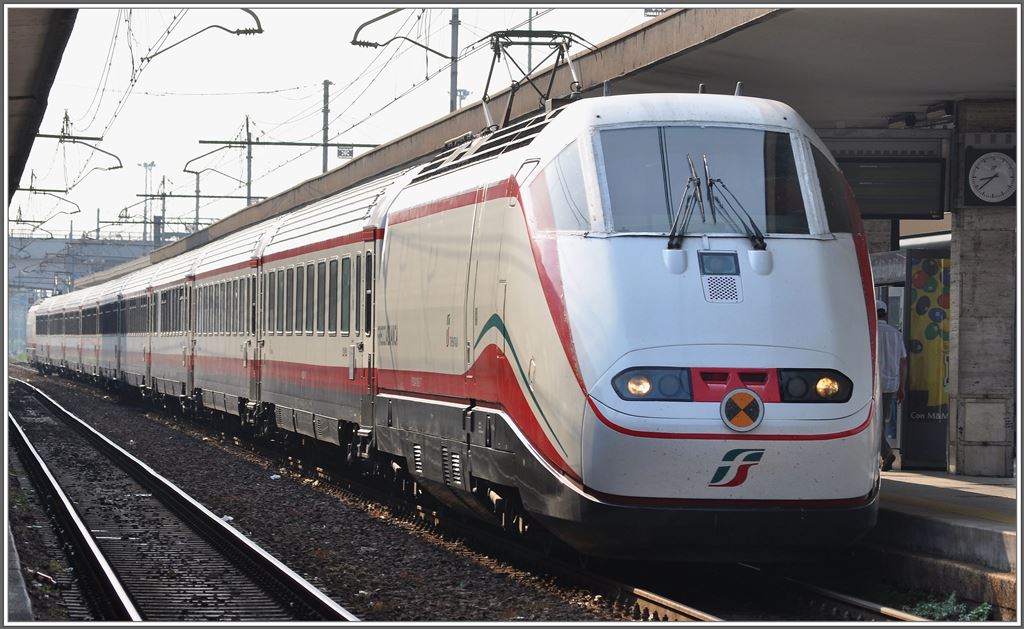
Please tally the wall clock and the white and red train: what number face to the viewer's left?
0

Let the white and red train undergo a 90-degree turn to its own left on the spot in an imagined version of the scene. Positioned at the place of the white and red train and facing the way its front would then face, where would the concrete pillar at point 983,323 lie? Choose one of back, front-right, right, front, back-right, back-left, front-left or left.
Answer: front

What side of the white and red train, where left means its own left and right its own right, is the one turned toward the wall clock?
left

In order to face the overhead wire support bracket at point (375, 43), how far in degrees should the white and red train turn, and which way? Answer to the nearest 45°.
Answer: approximately 135° to its left

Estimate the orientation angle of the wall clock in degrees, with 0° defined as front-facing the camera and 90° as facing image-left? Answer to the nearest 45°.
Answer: approximately 0°

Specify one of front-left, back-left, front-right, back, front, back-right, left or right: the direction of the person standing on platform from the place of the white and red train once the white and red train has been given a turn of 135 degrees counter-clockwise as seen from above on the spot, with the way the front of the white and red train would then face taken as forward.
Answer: back-right

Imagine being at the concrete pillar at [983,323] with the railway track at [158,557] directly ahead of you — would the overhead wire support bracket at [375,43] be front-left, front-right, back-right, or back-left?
front-right

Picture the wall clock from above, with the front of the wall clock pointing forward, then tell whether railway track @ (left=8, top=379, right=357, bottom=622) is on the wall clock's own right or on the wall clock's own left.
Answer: on the wall clock's own right
